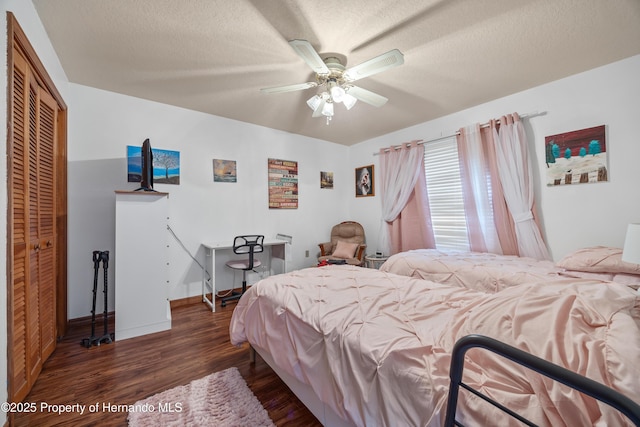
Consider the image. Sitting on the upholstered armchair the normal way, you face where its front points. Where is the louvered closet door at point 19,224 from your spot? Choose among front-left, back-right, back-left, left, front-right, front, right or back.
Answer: front

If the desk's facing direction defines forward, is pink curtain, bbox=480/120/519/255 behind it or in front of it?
in front

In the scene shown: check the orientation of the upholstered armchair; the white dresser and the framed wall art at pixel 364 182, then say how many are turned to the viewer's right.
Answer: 1

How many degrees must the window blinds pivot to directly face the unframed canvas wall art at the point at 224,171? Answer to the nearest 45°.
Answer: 0° — it already faces it

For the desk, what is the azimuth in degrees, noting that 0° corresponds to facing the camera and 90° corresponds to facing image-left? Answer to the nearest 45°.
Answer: approximately 315°

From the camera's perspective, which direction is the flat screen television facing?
to the viewer's right

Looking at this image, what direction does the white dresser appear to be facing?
to the viewer's right

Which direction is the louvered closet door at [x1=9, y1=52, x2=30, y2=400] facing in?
to the viewer's right

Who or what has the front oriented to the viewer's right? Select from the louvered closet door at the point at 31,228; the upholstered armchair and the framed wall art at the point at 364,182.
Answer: the louvered closet door

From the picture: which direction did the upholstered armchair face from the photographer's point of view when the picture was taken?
facing the viewer and to the left of the viewer

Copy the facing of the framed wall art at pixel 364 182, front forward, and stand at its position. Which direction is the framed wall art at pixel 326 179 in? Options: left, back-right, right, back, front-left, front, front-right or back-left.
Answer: front-right

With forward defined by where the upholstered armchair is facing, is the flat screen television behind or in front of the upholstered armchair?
in front

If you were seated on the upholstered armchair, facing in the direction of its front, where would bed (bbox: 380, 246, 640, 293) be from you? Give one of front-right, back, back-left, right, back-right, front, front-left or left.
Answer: left
